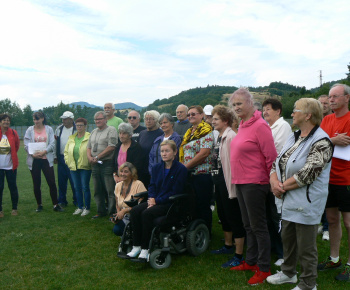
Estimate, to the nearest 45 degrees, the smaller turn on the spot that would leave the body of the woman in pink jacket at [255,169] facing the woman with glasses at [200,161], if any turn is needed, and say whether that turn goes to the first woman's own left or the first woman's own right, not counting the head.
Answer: approximately 90° to the first woman's own right

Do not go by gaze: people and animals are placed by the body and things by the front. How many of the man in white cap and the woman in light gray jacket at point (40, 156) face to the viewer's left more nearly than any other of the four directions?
0

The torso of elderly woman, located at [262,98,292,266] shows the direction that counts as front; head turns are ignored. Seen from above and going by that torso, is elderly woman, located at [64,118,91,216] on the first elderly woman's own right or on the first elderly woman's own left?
on the first elderly woman's own right

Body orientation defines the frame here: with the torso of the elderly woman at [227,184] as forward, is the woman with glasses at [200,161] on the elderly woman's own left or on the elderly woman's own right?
on the elderly woman's own right

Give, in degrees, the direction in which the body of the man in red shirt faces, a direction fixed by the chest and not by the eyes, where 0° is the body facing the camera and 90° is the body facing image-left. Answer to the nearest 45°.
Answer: approximately 45°

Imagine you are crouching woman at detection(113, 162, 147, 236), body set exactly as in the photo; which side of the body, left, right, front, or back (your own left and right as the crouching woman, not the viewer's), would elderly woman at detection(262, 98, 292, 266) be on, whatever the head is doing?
left

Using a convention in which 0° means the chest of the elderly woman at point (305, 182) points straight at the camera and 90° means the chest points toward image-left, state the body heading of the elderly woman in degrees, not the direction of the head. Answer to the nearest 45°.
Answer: approximately 45°
